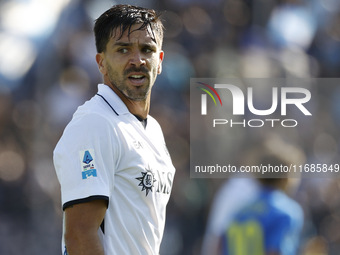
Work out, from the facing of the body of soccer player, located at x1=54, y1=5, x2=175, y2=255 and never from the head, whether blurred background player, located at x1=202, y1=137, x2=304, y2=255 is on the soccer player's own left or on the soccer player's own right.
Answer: on the soccer player's own left

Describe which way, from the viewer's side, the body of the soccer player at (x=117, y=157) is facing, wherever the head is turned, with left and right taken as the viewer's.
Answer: facing the viewer and to the right of the viewer
